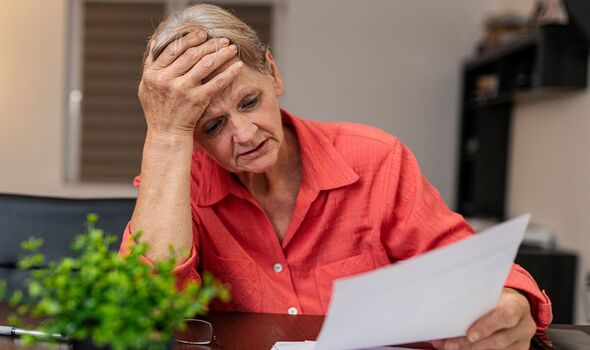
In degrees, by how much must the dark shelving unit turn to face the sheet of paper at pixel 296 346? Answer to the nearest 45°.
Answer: approximately 45° to its left

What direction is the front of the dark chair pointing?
toward the camera

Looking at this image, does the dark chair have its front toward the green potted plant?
yes

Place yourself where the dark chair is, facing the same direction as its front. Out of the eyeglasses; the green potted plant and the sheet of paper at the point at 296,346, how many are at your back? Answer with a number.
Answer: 0

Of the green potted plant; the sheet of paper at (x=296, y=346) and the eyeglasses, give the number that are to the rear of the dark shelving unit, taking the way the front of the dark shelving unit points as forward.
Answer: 0

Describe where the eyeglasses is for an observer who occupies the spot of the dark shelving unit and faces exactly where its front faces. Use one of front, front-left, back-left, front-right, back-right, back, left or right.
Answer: front-left

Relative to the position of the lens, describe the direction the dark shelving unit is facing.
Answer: facing the viewer and to the left of the viewer

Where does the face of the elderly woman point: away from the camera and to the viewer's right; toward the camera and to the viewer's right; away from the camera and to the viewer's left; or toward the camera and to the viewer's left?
toward the camera and to the viewer's right

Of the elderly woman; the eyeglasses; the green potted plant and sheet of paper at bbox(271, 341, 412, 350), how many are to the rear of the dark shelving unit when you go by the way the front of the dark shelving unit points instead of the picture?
0
